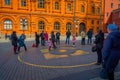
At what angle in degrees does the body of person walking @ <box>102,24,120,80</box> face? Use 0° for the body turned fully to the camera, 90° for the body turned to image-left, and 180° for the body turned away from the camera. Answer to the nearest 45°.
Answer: approximately 90°
